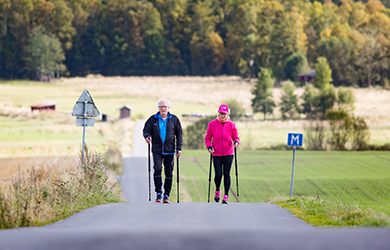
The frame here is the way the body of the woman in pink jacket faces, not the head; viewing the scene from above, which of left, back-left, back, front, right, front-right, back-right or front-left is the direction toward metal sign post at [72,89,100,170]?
back-right

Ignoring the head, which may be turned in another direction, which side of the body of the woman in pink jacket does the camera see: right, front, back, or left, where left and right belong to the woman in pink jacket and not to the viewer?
front
